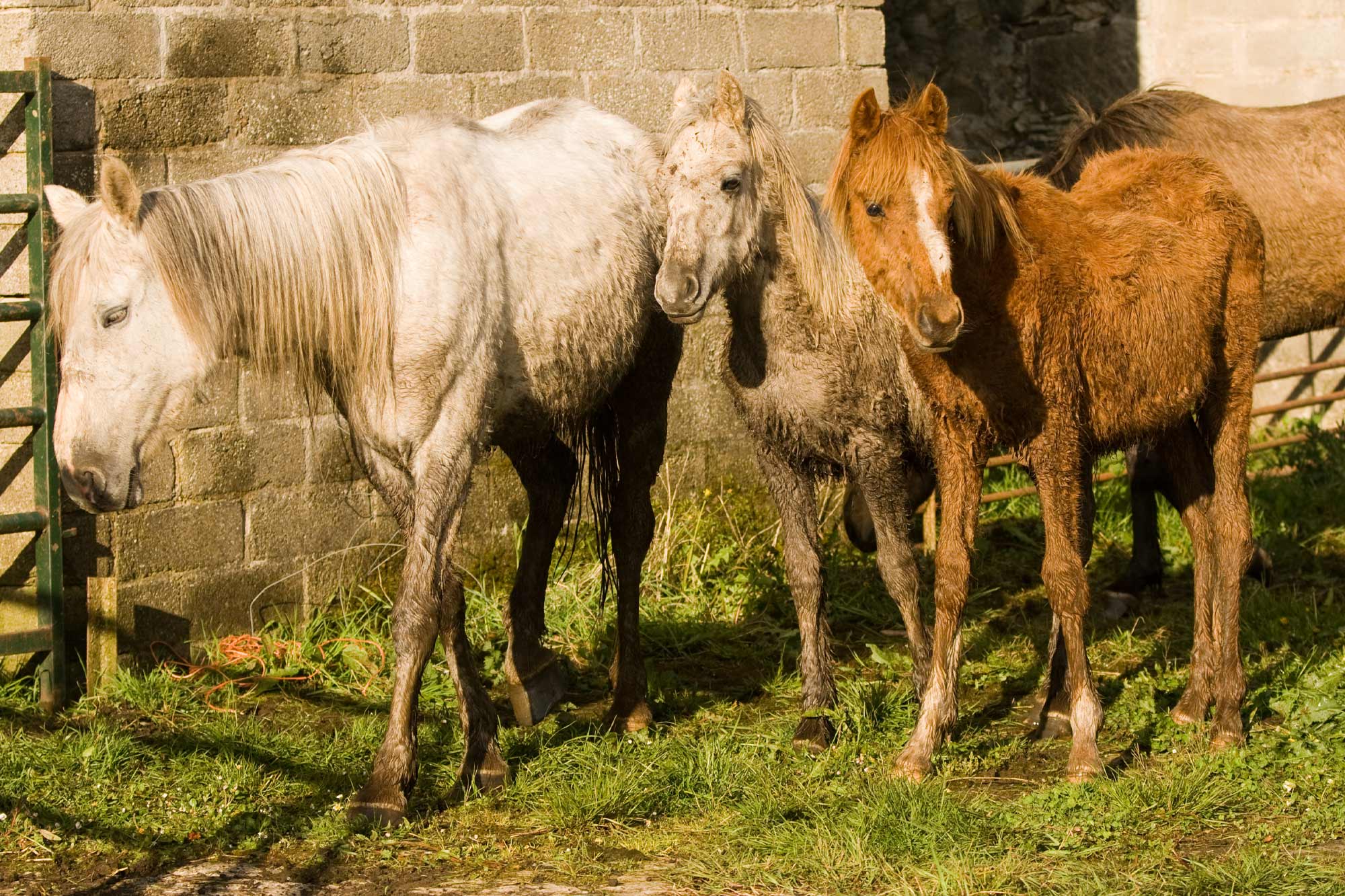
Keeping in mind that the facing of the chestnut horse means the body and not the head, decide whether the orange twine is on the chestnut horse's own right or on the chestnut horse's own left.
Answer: on the chestnut horse's own right

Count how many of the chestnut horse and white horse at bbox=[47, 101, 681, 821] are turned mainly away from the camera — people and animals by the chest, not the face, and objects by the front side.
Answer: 0

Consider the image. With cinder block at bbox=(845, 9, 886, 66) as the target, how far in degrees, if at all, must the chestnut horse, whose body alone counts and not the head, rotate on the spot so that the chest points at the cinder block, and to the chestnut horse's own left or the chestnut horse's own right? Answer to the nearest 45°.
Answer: approximately 135° to the chestnut horse's own right

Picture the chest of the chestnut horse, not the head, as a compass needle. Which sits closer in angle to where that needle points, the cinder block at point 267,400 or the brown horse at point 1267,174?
the cinder block

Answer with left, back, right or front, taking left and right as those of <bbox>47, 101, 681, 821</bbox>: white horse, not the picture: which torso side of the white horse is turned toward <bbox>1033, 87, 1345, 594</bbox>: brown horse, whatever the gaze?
back

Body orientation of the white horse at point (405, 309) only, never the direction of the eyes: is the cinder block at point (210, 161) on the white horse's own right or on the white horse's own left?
on the white horse's own right

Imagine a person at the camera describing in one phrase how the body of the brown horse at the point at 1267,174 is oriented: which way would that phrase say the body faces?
to the viewer's left

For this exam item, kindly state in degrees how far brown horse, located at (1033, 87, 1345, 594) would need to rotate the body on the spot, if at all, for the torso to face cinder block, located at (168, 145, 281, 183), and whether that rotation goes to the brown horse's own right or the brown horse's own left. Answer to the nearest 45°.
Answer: approximately 45° to the brown horse's own left

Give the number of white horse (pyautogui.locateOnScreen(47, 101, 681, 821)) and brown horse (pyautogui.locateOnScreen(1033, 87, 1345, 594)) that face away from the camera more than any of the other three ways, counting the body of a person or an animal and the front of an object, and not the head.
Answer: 0
